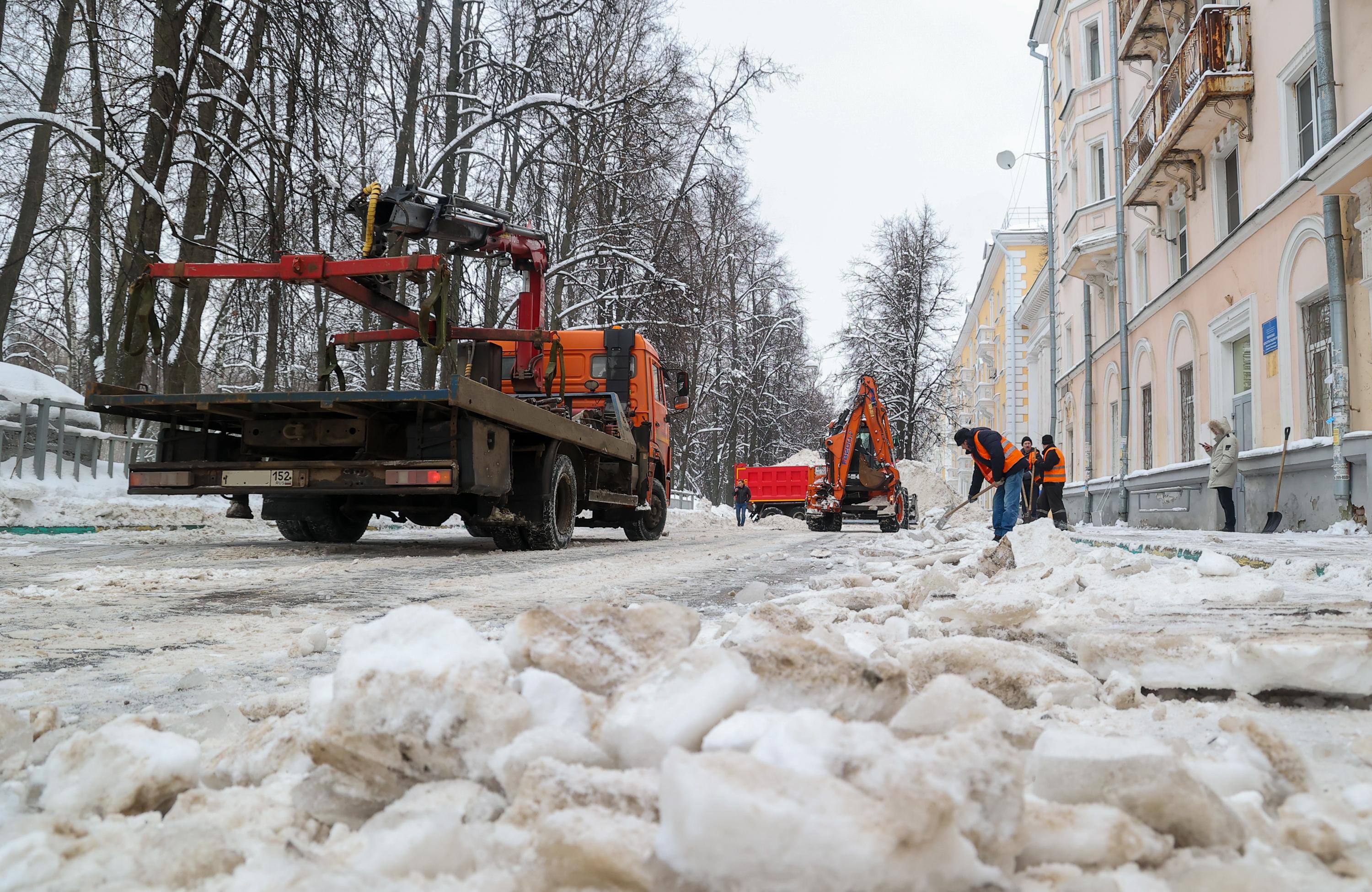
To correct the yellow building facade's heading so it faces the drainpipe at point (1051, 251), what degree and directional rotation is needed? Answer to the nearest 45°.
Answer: approximately 90° to its left

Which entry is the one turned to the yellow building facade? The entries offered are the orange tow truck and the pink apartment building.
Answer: the orange tow truck

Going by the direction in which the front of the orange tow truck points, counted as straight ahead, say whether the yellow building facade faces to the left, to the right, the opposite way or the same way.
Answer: to the left

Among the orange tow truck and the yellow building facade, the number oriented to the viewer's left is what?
1

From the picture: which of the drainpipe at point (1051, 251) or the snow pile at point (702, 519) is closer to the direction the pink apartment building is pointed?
the snow pile

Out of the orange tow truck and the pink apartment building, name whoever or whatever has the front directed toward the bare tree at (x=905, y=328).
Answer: the orange tow truck

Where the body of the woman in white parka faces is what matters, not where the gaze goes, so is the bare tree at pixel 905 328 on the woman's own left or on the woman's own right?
on the woman's own right

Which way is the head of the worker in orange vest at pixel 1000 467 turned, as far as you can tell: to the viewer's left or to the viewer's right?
to the viewer's left

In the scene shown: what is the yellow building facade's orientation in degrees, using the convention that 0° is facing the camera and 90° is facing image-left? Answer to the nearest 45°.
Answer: approximately 90°

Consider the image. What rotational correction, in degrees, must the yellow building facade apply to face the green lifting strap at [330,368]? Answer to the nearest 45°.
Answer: approximately 90° to its left
